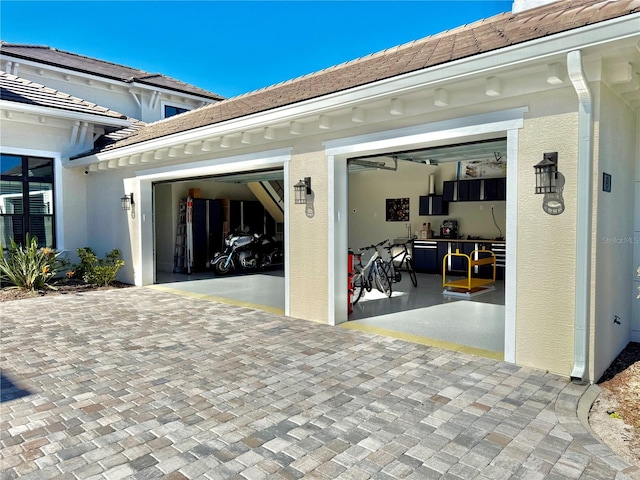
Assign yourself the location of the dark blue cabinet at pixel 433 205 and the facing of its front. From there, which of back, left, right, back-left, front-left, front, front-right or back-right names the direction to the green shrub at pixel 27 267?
front-right

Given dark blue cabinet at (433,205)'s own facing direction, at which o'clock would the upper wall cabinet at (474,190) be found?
The upper wall cabinet is roughly at 10 o'clock from the dark blue cabinet.

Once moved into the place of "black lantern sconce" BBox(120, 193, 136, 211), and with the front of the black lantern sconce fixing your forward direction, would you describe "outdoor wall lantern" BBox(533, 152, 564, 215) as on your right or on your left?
on your left

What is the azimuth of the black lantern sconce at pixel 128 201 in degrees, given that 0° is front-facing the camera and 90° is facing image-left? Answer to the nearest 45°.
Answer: approximately 45°

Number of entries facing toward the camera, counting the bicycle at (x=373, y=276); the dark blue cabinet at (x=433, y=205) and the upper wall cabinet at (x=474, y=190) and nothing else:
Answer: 2

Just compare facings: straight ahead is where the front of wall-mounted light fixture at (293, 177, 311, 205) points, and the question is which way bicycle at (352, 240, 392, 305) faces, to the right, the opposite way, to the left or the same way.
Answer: the opposite way

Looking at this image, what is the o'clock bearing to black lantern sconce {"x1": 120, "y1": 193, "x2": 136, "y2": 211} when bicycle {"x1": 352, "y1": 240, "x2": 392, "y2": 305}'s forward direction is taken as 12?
The black lantern sconce is roughly at 8 o'clock from the bicycle.

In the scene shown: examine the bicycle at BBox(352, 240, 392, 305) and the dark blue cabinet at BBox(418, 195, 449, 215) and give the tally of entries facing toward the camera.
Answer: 1

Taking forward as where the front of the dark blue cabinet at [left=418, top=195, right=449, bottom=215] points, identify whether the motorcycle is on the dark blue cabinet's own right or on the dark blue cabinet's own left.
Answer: on the dark blue cabinet's own right

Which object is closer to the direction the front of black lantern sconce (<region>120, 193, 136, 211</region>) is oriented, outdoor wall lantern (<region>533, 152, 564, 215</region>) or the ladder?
the outdoor wall lantern

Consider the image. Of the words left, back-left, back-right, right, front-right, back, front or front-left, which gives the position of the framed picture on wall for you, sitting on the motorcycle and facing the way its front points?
back-left

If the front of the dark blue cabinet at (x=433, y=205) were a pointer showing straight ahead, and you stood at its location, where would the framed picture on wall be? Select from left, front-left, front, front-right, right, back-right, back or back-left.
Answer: back-right

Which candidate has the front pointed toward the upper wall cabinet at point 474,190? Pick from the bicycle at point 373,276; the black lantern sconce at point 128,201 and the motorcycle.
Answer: the bicycle

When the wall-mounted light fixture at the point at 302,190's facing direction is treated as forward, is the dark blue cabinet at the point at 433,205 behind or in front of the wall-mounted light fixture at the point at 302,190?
behind
